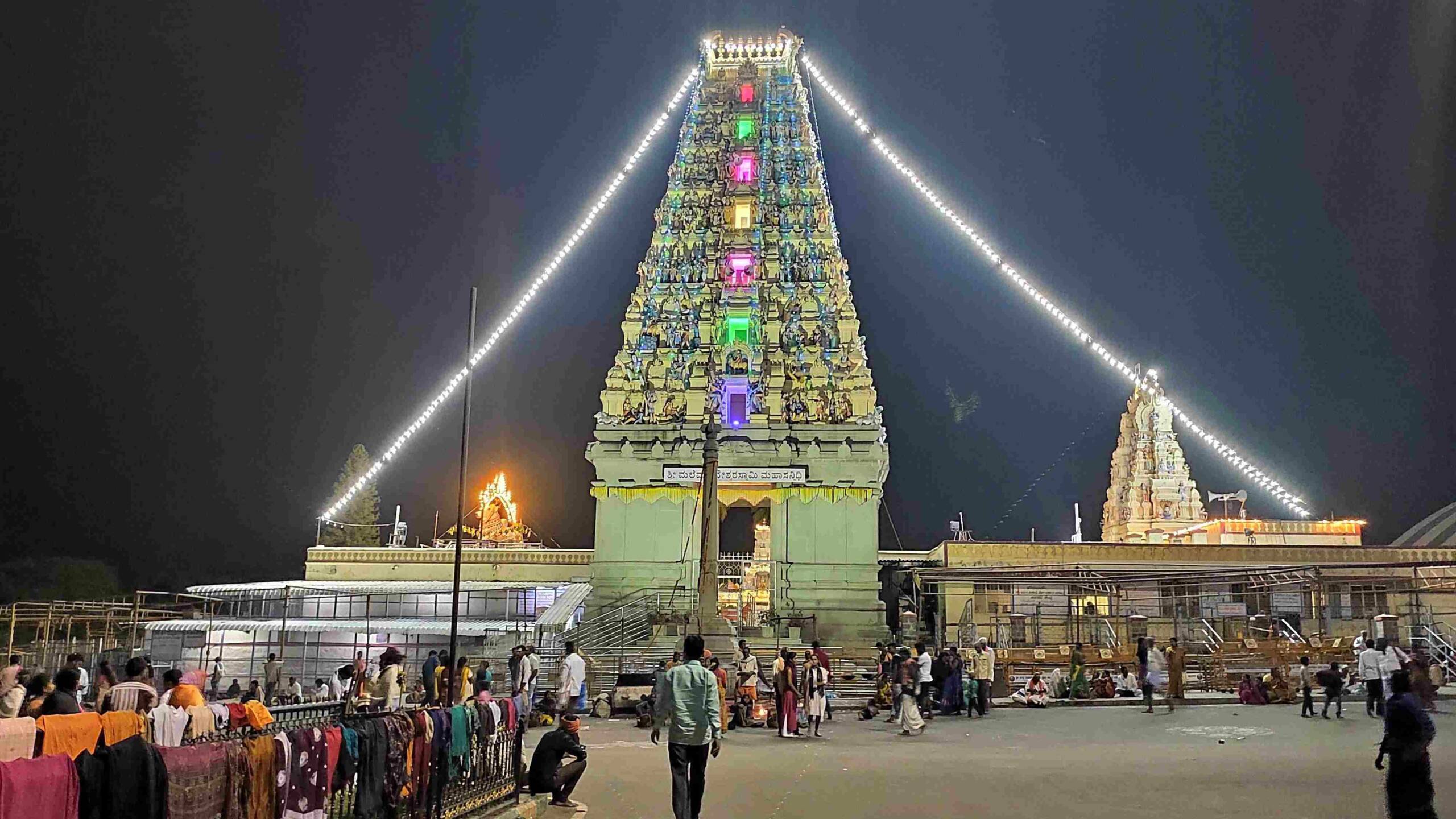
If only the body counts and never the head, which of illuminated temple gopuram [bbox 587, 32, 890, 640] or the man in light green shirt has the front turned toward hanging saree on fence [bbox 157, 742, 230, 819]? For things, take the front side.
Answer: the illuminated temple gopuram

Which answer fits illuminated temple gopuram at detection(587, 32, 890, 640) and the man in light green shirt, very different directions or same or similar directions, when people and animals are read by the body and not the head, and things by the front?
very different directions

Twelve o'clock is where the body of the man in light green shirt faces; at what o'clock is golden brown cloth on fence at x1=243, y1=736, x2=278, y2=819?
The golden brown cloth on fence is roughly at 8 o'clock from the man in light green shirt.

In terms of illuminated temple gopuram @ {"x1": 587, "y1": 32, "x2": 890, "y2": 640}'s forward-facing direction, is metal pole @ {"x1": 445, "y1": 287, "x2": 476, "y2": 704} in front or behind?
in front

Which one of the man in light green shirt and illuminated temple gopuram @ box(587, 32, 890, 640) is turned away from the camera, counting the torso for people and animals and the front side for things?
the man in light green shirt

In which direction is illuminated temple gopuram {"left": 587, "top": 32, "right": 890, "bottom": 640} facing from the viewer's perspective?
toward the camera

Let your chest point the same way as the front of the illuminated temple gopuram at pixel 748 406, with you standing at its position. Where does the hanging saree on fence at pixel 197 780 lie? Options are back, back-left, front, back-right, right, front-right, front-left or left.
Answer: front

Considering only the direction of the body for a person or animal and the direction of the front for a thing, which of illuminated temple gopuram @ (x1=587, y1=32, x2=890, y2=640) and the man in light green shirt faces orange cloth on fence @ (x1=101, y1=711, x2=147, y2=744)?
the illuminated temple gopuram

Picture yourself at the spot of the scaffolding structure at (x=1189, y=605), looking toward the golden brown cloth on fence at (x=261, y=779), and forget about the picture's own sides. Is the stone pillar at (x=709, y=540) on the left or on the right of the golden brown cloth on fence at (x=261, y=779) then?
right

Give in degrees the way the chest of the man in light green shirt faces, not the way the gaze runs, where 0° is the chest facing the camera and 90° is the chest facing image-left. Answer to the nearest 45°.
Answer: approximately 180°

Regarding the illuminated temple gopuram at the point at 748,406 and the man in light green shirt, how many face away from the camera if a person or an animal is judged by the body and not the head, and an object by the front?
1

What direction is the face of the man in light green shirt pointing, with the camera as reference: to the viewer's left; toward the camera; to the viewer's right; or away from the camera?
away from the camera

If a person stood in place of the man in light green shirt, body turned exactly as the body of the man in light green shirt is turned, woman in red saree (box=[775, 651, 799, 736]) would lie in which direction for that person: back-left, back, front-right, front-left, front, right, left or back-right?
front

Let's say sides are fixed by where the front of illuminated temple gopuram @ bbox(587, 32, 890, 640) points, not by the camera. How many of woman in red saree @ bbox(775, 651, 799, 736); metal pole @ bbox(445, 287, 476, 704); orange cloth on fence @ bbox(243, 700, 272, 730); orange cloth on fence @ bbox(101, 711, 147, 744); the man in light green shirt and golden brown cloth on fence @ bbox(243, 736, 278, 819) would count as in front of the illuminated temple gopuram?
6

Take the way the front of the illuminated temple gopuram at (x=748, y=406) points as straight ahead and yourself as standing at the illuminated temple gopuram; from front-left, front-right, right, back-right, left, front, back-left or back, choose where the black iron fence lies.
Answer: front

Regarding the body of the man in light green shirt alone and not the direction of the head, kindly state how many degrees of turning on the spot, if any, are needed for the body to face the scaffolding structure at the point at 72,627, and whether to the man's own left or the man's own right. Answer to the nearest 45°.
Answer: approximately 45° to the man's own left

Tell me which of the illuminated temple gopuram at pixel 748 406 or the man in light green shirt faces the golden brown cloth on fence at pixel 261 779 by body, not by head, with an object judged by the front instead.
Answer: the illuminated temple gopuram

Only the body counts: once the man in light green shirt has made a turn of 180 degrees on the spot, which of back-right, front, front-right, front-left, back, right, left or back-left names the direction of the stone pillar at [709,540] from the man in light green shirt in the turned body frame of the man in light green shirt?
back

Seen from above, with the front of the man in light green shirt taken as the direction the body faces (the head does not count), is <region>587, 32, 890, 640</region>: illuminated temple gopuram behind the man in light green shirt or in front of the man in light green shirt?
in front

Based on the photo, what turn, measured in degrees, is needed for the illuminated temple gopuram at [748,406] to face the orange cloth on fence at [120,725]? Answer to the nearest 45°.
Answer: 0° — it already faces it
